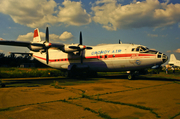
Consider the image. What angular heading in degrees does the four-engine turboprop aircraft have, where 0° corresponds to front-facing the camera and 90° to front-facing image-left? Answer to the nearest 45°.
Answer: approximately 315°
